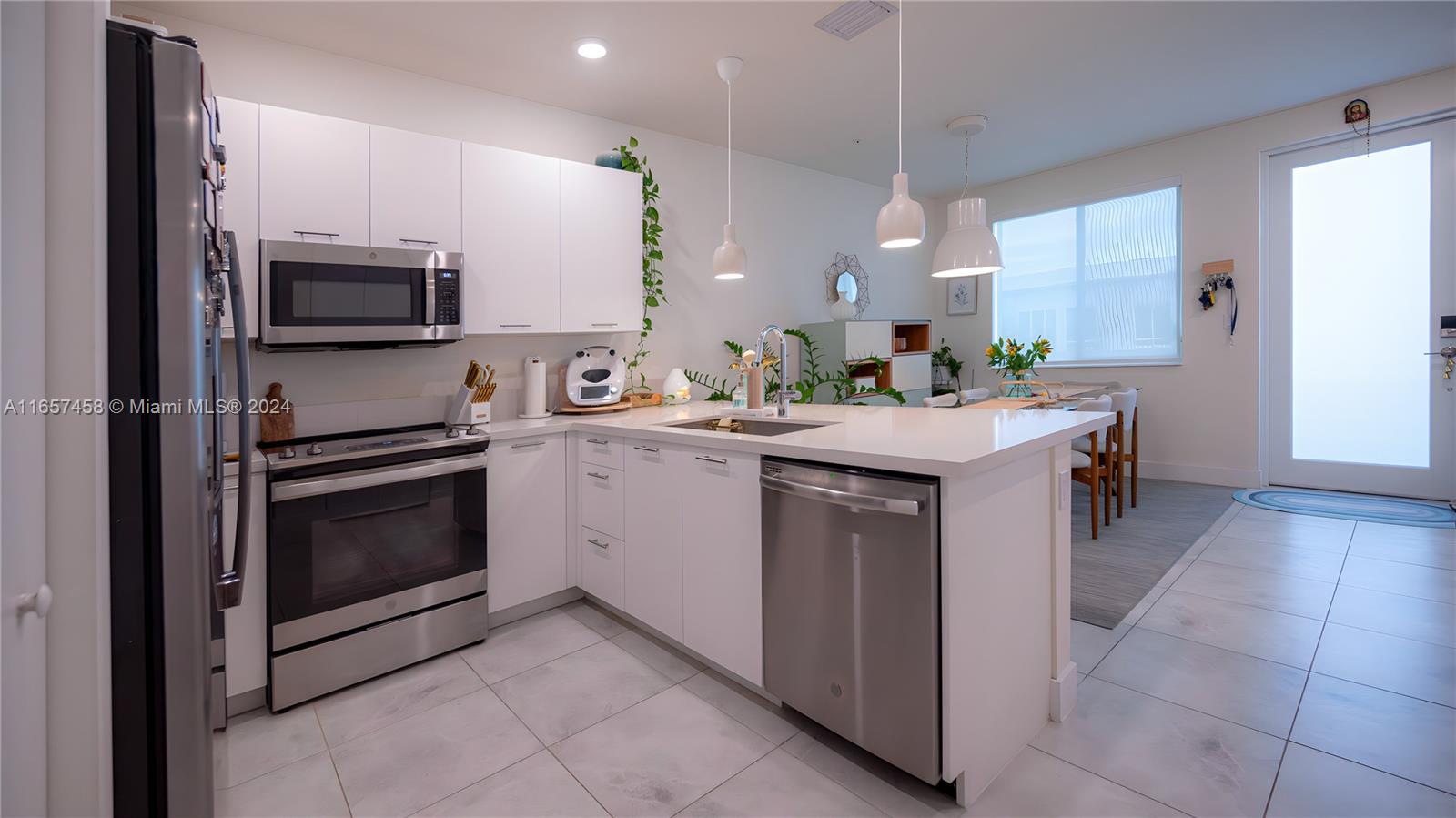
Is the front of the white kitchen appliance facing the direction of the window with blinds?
no

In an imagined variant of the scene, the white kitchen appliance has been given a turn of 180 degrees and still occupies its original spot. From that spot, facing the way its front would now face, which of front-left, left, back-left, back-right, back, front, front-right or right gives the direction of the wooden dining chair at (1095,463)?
right

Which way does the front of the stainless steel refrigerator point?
to the viewer's right

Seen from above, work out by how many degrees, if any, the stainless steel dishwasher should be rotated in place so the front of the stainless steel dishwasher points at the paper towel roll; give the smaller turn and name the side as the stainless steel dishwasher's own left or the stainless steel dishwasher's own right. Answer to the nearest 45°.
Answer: approximately 90° to the stainless steel dishwasher's own right

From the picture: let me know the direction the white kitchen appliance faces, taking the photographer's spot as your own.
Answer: facing the viewer

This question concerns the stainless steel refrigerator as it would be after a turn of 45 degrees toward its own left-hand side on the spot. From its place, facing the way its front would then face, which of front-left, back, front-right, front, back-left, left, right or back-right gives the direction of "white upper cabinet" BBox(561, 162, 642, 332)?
front

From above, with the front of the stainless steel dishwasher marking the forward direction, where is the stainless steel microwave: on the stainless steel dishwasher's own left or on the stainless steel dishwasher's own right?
on the stainless steel dishwasher's own right

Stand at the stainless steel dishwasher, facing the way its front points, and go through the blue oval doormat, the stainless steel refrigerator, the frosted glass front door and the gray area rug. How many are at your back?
3

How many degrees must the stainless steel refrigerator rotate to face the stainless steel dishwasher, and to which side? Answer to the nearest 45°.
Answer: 0° — it already faces it

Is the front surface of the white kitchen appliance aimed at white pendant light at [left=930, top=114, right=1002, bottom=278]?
no

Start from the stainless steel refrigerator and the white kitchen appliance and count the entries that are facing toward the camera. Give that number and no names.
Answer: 1

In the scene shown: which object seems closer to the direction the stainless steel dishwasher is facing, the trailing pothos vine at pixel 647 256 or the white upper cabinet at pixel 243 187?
the white upper cabinet

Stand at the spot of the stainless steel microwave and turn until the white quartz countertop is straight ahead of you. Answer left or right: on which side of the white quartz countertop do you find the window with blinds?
left

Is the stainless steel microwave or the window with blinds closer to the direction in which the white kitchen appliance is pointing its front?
the stainless steel microwave

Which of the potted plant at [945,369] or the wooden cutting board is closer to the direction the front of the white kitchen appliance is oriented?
the wooden cutting board

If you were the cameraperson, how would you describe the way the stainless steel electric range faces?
facing the viewer and to the right of the viewer

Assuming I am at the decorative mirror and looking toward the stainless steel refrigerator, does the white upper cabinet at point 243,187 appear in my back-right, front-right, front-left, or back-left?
front-right
